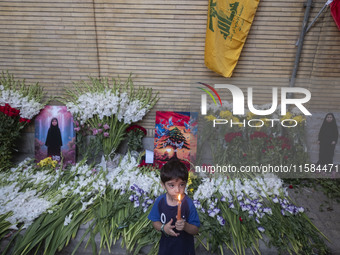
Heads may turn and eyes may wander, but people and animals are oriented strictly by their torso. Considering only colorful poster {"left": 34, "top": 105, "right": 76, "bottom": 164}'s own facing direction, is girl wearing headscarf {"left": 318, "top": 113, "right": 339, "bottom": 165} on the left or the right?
on its left

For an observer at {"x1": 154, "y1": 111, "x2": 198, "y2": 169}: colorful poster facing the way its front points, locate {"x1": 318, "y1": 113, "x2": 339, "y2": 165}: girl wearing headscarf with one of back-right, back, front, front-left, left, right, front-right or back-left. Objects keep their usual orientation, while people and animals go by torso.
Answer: left

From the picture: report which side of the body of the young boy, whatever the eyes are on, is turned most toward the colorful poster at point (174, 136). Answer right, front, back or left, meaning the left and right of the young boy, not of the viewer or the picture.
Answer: back

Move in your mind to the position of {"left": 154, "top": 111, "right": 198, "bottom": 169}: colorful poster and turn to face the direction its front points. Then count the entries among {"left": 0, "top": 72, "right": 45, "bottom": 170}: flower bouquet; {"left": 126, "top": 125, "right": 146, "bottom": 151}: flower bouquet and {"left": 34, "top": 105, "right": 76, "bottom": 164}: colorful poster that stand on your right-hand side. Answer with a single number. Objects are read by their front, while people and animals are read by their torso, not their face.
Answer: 3

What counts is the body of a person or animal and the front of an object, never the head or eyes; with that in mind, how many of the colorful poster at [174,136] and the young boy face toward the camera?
2

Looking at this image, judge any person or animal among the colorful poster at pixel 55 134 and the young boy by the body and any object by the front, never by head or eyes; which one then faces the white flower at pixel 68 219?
the colorful poster
